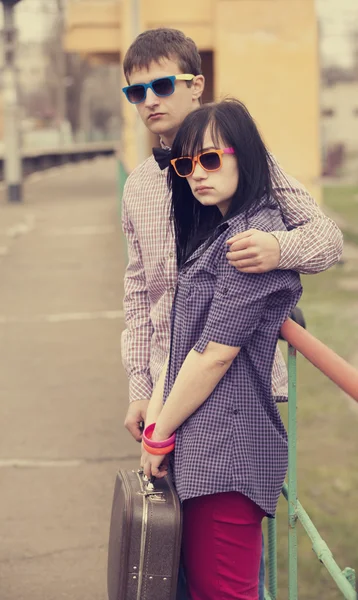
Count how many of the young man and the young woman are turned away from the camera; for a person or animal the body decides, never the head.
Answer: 0

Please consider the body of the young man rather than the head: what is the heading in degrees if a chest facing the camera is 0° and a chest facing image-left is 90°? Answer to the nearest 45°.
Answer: approximately 45°

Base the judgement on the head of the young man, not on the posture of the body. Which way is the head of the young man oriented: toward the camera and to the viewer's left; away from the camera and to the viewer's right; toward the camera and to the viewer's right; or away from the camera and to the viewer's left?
toward the camera and to the viewer's left

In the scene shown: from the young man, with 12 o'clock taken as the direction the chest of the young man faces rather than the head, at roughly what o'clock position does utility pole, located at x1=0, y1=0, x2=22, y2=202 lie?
The utility pole is roughly at 4 o'clock from the young man.

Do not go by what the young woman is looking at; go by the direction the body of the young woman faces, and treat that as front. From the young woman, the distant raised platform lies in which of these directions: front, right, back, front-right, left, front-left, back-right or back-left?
right

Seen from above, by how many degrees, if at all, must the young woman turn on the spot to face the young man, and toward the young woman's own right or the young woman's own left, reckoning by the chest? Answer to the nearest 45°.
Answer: approximately 90° to the young woman's own right

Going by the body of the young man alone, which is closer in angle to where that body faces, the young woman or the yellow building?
the young woman

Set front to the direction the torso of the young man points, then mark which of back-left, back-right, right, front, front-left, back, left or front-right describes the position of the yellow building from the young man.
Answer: back-right
